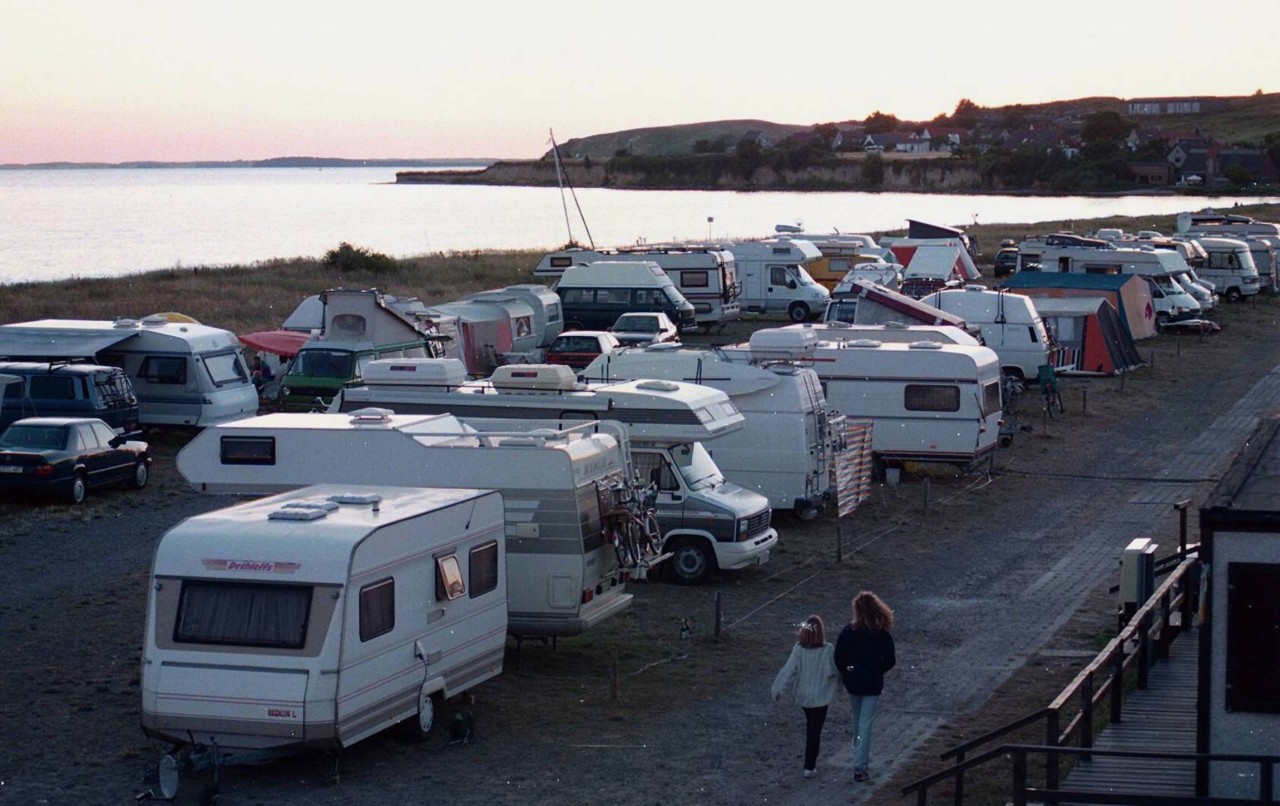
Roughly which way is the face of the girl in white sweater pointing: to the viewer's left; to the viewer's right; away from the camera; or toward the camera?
away from the camera

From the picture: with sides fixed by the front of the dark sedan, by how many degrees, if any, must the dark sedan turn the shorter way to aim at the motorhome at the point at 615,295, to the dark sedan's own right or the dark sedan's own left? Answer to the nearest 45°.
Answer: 0° — it already faces it

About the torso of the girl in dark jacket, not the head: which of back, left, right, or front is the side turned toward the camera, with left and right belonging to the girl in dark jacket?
back

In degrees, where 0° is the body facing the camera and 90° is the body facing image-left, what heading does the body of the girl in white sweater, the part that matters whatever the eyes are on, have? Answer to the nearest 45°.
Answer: approximately 180°

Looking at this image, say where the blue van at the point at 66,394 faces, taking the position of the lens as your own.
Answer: facing away from the viewer and to the left of the viewer

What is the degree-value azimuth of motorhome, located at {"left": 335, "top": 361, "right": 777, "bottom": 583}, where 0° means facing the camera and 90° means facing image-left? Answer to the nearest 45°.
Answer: approximately 315°

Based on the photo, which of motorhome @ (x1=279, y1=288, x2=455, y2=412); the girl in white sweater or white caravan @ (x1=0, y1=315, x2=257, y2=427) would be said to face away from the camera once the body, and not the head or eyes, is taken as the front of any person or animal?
the girl in white sweater

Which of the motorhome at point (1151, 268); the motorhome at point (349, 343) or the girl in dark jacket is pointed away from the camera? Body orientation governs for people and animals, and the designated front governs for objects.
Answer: the girl in dark jacket

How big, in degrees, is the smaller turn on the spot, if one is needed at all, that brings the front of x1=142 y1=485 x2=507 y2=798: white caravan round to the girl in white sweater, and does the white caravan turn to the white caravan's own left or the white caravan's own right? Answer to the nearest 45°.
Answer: approximately 135° to the white caravan's own left

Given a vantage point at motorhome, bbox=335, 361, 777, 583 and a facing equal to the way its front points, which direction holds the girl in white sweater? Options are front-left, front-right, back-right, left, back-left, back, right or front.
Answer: front-right

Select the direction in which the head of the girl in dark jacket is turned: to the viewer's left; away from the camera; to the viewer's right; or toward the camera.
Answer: away from the camera

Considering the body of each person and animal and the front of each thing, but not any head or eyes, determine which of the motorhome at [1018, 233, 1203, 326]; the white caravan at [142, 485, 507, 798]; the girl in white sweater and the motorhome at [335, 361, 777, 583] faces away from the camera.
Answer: the girl in white sweater

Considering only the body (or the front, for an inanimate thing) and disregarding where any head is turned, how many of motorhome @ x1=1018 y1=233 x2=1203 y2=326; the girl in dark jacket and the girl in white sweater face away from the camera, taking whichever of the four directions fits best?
2

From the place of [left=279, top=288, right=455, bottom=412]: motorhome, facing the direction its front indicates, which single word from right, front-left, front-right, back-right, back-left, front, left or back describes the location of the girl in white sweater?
front-left

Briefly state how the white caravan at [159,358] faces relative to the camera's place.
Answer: facing the viewer and to the right of the viewer

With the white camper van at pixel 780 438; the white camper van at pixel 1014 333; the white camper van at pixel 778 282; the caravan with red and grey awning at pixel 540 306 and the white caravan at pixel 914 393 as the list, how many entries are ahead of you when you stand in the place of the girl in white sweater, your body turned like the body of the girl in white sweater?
5
